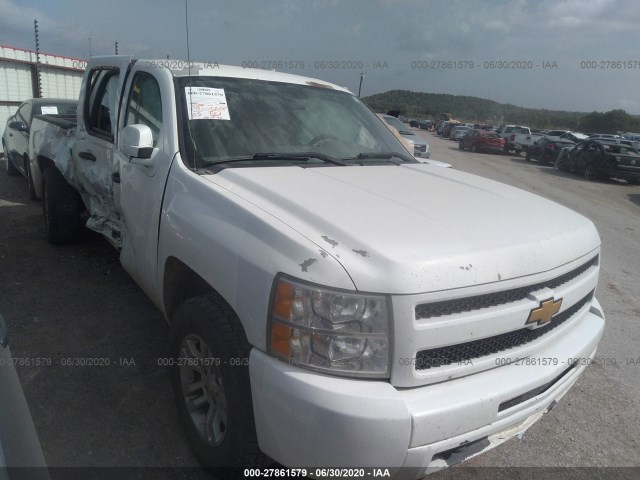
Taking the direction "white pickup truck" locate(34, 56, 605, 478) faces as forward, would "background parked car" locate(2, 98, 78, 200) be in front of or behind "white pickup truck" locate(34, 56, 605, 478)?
behind

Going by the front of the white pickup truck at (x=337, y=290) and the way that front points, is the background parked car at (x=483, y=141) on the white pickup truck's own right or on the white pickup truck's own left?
on the white pickup truck's own left

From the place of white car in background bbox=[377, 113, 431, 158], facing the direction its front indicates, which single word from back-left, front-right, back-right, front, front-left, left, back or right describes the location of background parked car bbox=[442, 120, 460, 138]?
back-left

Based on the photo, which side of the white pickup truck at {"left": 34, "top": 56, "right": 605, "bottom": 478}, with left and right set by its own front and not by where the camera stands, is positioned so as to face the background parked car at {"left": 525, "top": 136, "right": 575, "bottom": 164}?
left

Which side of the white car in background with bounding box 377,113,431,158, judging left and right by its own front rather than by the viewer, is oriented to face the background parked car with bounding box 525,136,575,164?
left

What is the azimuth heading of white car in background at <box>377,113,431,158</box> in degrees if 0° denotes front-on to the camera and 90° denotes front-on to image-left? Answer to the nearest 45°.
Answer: approximately 315°

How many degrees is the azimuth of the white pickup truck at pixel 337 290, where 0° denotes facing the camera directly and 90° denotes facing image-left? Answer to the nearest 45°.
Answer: approximately 315°

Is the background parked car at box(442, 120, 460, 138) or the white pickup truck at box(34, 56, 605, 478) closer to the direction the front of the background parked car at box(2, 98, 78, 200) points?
the white pickup truck

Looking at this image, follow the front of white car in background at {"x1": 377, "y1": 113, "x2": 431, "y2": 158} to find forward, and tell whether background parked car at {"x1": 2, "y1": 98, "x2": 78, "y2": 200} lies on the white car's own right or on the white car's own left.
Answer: on the white car's own right

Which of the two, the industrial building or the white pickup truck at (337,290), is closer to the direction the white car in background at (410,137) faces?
the white pickup truck

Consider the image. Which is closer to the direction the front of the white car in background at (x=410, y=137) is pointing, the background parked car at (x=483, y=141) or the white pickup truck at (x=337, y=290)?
the white pickup truck

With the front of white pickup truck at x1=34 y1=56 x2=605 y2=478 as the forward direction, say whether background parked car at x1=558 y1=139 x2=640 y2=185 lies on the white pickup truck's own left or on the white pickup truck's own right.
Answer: on the white pickup truck's own left

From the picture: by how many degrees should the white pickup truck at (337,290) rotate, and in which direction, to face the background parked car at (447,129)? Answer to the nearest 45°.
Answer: approximately 135° to its left
